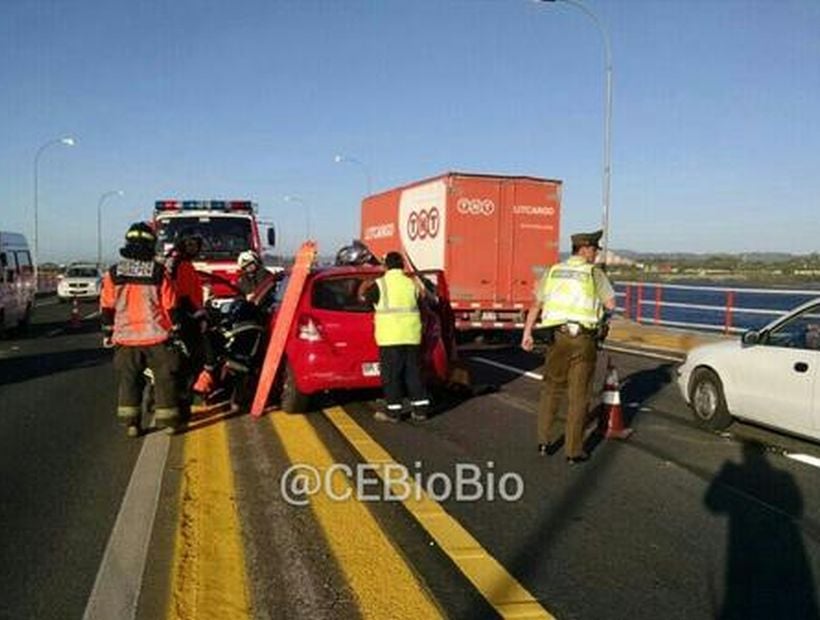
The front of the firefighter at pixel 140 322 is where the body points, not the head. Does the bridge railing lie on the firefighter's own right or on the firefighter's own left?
on the firefighter's own right

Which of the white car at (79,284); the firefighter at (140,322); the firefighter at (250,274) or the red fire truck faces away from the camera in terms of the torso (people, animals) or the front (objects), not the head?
the firefighter at (140,322)

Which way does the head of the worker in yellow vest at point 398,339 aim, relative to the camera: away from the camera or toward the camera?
away from the camera

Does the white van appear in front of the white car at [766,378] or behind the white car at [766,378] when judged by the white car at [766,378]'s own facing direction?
in front

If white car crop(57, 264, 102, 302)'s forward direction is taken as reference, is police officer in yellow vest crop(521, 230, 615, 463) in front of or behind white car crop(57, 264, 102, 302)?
in front

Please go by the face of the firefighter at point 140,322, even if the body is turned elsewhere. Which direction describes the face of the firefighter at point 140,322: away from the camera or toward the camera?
away from the camera

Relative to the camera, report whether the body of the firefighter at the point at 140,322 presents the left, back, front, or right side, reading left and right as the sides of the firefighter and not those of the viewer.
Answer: back

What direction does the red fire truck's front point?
toward the camera

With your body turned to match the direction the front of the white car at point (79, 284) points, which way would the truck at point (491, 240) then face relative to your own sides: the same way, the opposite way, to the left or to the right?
the opposite way

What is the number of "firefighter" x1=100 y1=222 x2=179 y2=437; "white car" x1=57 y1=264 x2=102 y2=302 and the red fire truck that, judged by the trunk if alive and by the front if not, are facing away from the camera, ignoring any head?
1

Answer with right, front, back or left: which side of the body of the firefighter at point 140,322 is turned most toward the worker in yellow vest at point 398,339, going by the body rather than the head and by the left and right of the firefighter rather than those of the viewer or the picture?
right

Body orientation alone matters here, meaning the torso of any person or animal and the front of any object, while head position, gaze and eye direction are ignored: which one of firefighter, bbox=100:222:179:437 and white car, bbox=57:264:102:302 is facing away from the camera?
the firefighter

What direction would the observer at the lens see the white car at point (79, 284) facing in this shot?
facing the viewer
